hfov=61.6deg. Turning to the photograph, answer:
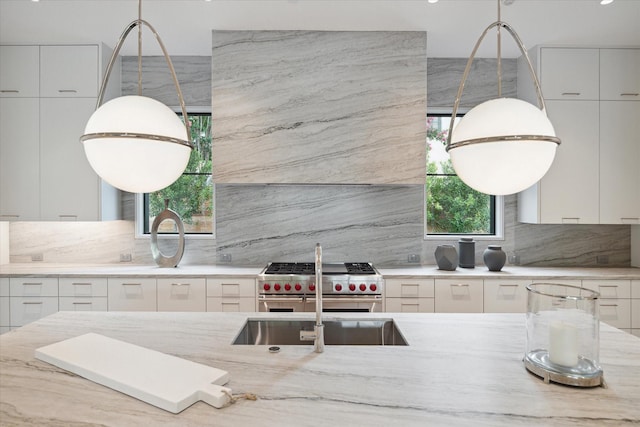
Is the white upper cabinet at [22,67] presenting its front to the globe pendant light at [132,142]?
yes

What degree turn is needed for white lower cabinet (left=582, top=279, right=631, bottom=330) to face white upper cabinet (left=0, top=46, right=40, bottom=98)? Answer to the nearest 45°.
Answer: approximately 45° to its right

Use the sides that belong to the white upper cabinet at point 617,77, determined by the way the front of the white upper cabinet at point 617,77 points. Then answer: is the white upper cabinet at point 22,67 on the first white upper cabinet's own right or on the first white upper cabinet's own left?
on the first white upper cabinet's own right

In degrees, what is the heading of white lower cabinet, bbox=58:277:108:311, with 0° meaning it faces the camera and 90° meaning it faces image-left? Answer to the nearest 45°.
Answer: approximately 0°
